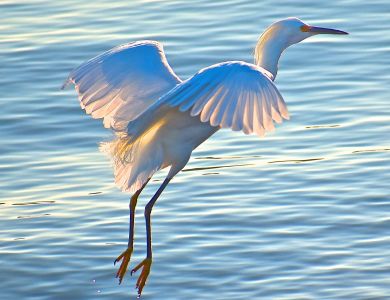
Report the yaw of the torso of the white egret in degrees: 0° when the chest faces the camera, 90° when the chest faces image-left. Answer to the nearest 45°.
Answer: approximately 225°
